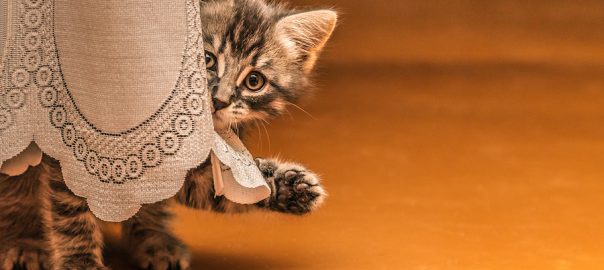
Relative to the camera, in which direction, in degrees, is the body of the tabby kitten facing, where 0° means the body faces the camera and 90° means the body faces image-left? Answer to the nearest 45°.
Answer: approximately 270°
